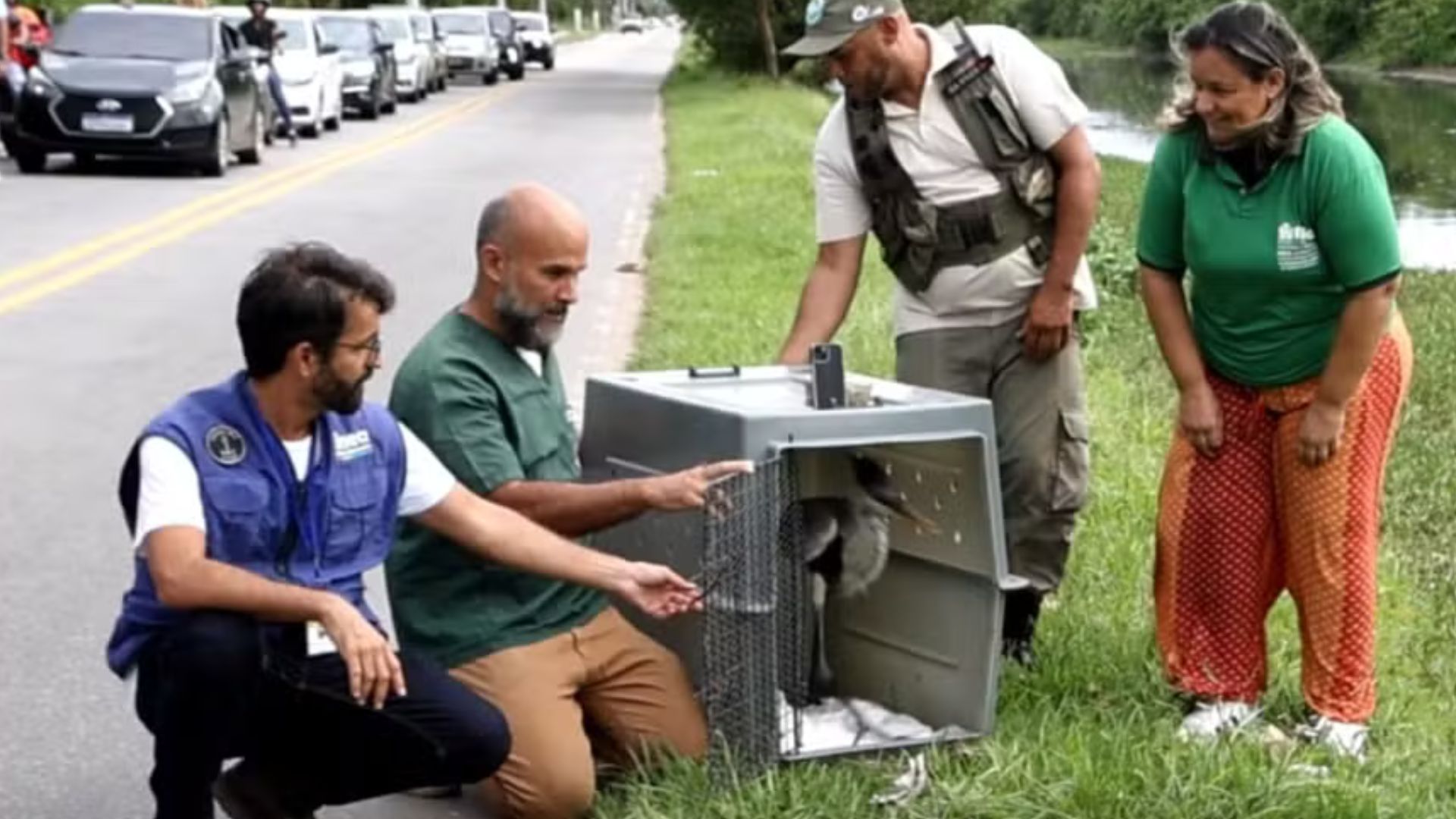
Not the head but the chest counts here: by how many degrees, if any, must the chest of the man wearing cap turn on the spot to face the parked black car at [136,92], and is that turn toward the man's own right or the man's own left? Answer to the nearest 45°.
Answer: approximately 90° to the man's own right

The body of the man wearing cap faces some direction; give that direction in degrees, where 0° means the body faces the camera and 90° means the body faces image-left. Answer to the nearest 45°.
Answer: approximately 45°

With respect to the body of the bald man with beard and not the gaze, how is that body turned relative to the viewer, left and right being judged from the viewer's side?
facing the viewer and to the right of the viewer

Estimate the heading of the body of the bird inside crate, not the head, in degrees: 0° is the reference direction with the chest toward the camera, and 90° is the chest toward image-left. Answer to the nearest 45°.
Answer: approximately 315°

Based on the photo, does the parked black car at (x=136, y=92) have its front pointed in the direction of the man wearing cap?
no

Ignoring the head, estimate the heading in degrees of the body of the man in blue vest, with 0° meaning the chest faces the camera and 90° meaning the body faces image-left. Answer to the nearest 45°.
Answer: approximately 315°

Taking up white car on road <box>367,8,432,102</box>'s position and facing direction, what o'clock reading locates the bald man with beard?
The bald man with beard is roughly at 12 o'clock from the white car on road.

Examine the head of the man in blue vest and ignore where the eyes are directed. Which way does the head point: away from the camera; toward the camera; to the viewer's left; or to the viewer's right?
to the viewer's right

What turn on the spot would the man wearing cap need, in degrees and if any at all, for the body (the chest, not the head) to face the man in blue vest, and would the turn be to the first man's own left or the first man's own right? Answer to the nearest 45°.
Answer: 0° — they already face them

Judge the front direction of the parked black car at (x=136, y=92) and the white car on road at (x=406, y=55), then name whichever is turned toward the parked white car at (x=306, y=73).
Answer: the white car on road at (x=406, y=55)

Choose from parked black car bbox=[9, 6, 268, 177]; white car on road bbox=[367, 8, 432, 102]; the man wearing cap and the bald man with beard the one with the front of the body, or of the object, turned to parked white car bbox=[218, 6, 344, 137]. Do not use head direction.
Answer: white car on road bbox=[367, 8, 432, 102]

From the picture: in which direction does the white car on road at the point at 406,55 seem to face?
toward the camera

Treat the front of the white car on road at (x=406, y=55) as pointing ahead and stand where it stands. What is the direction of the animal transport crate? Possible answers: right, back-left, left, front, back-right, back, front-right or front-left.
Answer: front

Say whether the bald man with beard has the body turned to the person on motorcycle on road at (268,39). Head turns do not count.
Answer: no

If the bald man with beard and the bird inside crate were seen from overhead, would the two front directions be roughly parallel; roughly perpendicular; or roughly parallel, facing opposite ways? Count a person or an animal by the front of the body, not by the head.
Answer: roughly parallel

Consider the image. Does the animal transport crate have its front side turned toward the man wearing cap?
no

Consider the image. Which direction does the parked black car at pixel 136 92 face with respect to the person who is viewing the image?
facing the viewer and to the left of the viewer

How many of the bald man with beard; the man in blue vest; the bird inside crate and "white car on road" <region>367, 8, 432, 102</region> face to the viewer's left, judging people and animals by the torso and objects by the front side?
0
